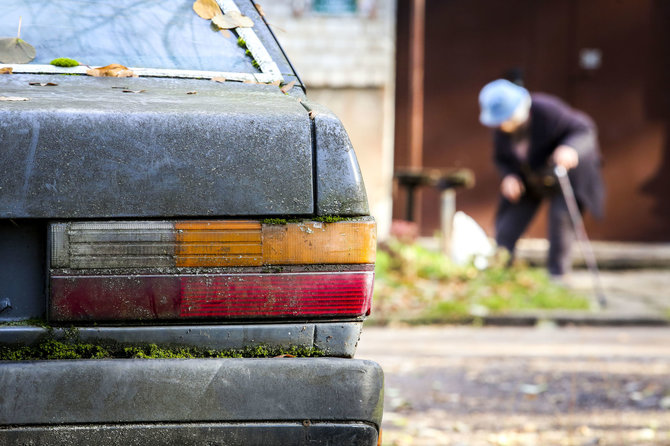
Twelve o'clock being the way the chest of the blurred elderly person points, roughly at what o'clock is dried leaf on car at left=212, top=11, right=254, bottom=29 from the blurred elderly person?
The dried leaf on car is roughly at 11 o'clock from the blurred elderly person.

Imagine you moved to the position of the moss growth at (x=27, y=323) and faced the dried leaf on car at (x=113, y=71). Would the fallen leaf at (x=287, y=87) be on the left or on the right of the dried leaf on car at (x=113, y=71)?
right

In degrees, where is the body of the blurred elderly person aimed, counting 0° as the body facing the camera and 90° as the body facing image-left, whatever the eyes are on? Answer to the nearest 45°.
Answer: approximately 45°

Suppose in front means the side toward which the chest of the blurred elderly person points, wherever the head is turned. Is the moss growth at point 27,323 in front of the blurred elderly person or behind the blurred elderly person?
in front

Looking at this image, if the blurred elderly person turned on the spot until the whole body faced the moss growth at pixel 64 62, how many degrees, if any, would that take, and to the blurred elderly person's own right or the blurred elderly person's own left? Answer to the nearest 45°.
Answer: approximately 45° to the blurred elderly person's own left

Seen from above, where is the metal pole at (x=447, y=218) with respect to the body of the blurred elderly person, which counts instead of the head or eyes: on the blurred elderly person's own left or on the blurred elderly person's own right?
on the blurred elderly person's own right

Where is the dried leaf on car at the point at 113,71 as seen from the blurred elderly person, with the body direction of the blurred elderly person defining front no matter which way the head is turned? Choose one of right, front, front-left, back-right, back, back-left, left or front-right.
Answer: front-left
